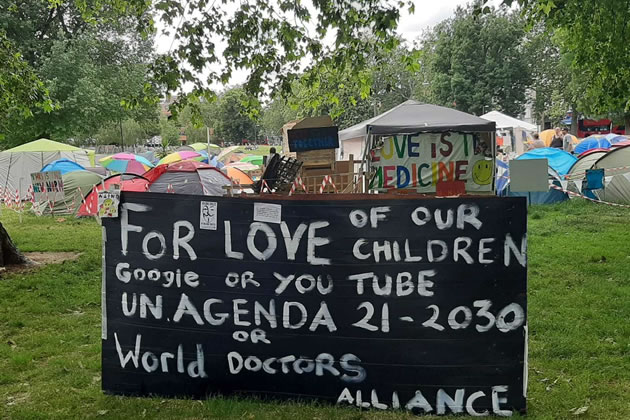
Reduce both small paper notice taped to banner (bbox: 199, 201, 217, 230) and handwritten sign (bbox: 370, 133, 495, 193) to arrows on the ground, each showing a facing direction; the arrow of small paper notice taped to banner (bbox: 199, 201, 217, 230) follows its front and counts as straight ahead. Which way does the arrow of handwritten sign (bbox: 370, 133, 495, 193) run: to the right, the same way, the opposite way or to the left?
the same way

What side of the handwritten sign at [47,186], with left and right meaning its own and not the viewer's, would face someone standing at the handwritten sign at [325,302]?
front

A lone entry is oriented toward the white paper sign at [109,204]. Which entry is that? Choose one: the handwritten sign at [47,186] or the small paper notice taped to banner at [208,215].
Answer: the handwritten sign

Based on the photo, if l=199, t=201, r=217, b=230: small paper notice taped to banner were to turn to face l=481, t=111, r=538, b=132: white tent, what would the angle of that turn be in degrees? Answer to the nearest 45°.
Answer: approximately 135° to its left

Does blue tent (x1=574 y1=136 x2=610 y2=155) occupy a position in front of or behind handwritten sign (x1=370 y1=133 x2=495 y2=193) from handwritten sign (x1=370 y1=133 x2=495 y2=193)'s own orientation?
behind

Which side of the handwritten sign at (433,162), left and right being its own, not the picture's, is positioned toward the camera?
front

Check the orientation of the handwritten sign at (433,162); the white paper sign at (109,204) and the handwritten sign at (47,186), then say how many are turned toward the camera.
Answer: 3

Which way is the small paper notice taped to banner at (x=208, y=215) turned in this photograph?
toward the camera

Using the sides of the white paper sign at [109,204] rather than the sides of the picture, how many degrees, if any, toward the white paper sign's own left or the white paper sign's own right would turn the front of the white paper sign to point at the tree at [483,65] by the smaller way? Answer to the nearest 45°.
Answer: approximately 135° to the white paper sign's own left

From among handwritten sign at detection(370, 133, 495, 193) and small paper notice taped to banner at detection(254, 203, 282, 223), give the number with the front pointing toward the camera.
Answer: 2

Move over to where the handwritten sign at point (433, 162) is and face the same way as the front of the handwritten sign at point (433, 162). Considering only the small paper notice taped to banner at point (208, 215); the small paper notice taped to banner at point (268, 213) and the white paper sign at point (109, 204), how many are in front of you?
3

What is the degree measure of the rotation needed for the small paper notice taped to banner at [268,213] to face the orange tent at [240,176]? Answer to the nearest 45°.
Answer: approximately 180°

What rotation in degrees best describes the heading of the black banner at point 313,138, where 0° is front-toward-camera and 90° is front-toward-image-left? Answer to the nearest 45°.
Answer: approximately 0°

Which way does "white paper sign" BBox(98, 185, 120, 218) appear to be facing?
toward the camera

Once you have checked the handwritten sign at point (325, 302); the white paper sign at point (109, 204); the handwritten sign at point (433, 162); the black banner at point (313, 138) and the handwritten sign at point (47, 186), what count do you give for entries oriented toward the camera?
5

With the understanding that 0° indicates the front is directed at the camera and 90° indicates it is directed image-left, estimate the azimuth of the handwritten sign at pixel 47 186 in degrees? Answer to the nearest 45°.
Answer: approximately 0°
